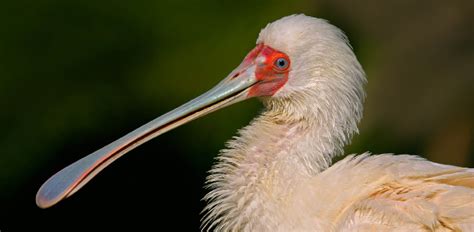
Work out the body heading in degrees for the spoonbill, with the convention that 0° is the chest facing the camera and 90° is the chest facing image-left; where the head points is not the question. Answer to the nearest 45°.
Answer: approximately 90°
